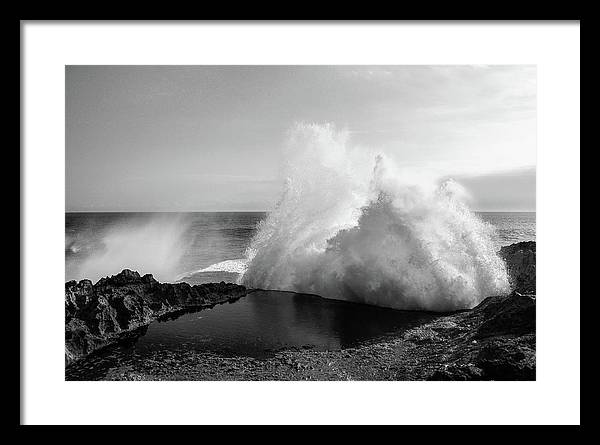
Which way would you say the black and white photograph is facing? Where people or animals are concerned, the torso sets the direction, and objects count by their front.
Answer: toward the camera
